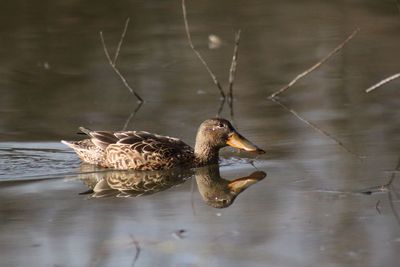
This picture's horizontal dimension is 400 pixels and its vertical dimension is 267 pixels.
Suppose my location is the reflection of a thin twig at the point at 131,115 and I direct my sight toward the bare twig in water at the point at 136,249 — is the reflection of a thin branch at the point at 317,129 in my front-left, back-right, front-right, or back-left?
front-left

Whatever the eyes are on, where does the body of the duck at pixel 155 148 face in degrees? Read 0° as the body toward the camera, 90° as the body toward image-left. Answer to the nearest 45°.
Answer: approximately 270°

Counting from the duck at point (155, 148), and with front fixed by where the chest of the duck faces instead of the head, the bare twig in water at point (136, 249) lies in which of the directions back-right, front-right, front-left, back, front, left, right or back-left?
right

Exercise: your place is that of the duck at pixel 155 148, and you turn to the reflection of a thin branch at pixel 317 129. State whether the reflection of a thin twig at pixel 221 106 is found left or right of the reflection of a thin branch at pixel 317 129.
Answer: left

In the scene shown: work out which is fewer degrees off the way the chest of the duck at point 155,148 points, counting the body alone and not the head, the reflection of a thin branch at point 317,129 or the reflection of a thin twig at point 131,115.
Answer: the reflection of a thin branch

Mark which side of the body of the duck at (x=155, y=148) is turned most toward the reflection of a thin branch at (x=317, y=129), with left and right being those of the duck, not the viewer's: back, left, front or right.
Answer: front

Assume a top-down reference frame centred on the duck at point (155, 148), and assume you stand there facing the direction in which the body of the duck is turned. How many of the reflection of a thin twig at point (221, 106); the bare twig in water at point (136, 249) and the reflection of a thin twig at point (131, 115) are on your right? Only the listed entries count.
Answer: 1

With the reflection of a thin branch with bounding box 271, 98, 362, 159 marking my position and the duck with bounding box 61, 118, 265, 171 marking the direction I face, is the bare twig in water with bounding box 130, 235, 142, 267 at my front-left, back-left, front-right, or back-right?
front-left
